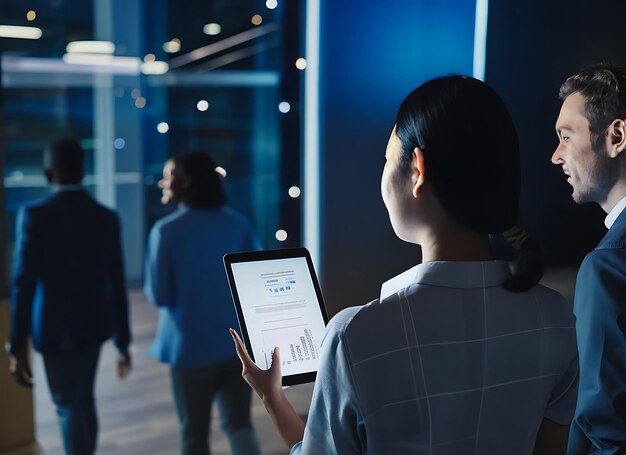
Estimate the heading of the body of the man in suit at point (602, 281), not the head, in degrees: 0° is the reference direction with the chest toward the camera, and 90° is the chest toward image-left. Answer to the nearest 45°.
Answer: approximately 90°

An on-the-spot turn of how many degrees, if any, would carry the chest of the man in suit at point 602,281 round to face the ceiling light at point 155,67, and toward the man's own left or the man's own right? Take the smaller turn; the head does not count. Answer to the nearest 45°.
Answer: approximately 45° to the man's own right

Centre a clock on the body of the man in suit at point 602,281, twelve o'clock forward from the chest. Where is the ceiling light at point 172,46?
The ceiling light is roughly at 1 o'clock from the man in suit.

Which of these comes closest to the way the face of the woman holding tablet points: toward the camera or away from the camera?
away from the camera

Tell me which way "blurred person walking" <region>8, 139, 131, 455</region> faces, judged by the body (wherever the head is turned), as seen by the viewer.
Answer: away from the camera

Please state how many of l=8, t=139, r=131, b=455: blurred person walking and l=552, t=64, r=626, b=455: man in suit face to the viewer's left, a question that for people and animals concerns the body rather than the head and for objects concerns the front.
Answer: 1

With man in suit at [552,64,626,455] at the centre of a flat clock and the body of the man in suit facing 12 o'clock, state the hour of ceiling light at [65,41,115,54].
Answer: The ceiling light is roughly at 1 o'clock from the man in suit.

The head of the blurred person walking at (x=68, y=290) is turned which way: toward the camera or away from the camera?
away from the camera

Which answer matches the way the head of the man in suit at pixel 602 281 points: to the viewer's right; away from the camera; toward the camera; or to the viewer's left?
to the viewer's left

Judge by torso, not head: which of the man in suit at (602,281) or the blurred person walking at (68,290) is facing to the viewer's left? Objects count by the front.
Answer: the man in suit
